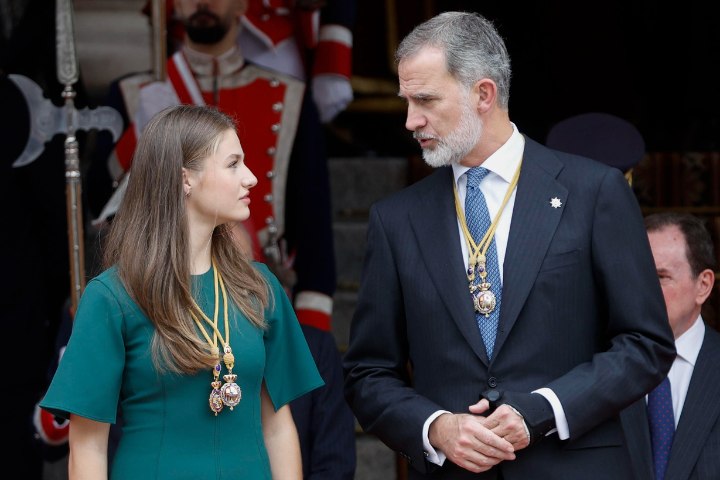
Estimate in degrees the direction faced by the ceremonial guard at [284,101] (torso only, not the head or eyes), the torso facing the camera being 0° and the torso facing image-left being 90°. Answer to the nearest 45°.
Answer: approximately 0°

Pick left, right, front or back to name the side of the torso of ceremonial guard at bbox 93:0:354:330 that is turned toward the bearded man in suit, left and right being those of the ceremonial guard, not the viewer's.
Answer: front
